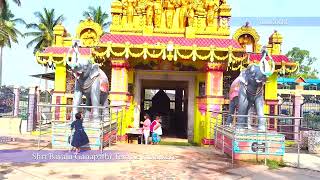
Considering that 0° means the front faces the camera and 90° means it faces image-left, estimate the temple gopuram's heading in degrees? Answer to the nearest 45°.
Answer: approximately 0°

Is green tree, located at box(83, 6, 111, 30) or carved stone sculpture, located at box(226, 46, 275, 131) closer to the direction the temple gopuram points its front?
the carved stone sculpture

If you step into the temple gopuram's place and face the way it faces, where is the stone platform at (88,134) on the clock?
The stone platform is roughly at 1 o'clock from the temple gopuram.

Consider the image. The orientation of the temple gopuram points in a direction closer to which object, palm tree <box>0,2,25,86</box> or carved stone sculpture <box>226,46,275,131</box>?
the carved stone sculpture

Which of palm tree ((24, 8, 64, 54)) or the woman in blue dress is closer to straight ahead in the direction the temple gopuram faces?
the woman in blue dress

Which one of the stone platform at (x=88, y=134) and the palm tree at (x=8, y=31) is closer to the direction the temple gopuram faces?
the stone platform

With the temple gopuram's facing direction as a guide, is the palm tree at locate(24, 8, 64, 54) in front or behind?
behind

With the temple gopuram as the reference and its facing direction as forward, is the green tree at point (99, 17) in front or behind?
behind

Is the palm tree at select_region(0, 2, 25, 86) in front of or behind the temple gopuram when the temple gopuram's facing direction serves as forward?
behind

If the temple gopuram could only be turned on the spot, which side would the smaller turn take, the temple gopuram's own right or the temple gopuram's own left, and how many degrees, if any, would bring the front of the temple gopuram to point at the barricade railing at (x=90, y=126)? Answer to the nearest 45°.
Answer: approximately 45° to the temple gopuram's own right

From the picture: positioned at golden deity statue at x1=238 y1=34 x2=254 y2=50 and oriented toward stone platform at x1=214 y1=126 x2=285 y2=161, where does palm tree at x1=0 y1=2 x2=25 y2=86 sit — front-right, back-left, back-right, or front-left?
back-right

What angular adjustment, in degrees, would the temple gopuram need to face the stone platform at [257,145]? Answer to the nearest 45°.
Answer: approximately 45° to its left
